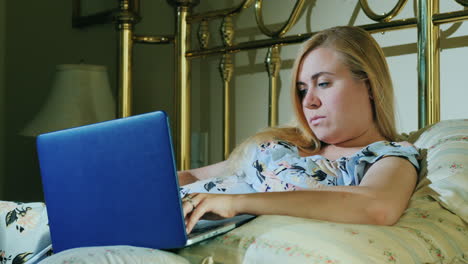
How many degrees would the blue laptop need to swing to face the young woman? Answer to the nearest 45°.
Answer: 0° — it already faces them

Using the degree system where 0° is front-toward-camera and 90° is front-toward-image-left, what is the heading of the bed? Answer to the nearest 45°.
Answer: approximately 45°

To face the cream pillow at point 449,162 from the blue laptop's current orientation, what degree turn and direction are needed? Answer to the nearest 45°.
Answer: approximately 45° to its right

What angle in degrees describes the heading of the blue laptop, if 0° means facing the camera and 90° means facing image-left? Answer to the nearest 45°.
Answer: approximately 225°
